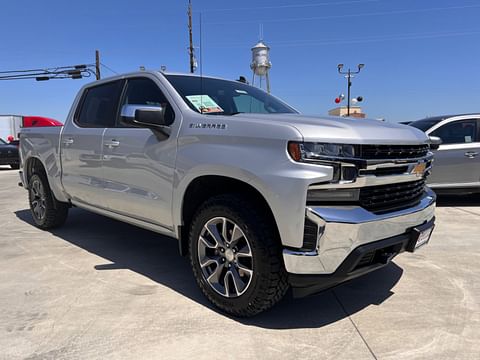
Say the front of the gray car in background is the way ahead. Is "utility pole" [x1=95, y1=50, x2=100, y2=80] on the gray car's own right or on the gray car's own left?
on the gray car's own right

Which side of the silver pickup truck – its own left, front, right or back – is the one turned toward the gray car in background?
left

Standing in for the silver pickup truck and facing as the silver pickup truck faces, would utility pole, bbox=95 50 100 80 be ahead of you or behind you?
behind

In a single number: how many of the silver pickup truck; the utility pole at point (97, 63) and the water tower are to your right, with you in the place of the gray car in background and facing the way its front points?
2

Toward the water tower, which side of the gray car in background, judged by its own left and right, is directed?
right

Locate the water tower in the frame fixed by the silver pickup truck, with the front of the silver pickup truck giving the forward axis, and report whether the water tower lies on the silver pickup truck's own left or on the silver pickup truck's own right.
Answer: on the silver pickup truck's own left

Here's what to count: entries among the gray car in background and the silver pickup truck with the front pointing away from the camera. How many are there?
0

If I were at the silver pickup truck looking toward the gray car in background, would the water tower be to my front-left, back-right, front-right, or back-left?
front-left

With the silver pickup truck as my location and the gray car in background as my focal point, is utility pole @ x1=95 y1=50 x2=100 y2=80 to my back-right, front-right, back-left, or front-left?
front-left
